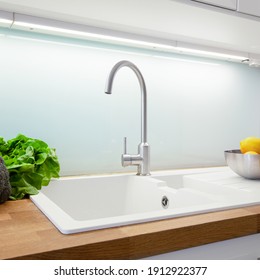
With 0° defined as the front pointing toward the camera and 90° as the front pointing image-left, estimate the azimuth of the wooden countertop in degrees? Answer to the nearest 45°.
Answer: approximately 315°

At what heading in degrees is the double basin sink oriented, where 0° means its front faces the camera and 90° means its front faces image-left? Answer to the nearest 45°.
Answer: approximately 315°

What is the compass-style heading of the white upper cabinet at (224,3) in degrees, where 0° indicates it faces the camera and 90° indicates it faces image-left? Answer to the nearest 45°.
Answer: approximately 315°
